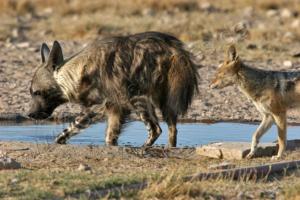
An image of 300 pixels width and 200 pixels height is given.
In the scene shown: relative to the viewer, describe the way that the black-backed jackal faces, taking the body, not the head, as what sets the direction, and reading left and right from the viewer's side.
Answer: facing to the left of the viewer

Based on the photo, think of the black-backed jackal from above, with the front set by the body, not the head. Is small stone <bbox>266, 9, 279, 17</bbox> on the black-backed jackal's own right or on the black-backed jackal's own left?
on the black-backed jackal's own right

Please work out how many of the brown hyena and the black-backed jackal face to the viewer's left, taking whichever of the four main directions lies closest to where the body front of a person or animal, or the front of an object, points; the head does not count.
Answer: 2

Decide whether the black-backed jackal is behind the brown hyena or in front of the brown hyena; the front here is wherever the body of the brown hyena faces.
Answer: behind

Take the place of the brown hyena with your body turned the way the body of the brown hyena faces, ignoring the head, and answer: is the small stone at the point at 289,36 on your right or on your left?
on your right

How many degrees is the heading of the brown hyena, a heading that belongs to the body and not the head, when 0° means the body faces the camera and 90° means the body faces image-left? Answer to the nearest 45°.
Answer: approximately 90°

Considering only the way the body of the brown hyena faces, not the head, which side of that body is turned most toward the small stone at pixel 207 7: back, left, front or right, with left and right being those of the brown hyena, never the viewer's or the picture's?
right

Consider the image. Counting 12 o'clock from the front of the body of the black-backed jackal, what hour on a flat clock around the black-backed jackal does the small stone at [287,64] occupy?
The small stone is roughly at 3 o'clock from the black-backed jackal.

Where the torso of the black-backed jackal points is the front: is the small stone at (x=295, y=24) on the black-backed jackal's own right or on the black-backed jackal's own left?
on the black-backed jackal's own right

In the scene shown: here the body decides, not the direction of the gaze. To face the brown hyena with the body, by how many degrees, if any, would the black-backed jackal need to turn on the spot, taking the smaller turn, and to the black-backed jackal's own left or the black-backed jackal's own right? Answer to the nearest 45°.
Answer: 0° — it already faces it
